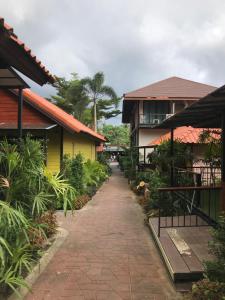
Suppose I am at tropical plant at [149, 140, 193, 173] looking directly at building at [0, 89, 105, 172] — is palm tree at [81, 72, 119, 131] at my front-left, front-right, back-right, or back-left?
front-right

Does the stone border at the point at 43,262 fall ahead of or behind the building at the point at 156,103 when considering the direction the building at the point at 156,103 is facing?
ahead

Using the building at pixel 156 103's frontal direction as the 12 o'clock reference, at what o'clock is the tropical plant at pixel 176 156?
The tropical plant is roughly at 12 o'clock from the building.

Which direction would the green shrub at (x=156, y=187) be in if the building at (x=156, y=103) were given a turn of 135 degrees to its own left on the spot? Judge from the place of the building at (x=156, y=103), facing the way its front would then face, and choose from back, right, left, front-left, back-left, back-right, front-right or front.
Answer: back-right

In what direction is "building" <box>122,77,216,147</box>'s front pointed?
toward the camera

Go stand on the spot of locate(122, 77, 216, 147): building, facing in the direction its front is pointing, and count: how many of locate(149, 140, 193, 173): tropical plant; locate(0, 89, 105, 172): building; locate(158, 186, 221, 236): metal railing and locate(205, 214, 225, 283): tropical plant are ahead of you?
4

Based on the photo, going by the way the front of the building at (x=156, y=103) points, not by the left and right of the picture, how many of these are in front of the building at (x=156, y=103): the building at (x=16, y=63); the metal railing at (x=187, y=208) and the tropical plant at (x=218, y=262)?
3

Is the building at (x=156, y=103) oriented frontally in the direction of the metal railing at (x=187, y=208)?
yes

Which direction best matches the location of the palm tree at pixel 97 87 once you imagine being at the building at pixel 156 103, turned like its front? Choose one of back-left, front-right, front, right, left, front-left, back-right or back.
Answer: back-right

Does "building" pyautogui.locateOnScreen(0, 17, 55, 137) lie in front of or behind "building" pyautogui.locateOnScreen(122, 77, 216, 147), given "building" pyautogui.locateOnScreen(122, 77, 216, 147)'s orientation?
in front

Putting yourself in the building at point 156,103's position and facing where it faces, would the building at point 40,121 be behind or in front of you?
in front
